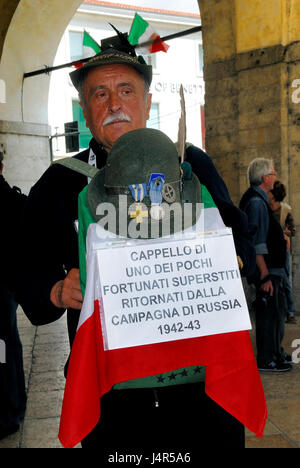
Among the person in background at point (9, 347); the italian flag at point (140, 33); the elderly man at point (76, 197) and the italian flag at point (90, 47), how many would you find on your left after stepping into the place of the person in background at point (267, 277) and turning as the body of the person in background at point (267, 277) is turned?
0

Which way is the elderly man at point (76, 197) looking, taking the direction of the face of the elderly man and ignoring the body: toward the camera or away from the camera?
toward the camera

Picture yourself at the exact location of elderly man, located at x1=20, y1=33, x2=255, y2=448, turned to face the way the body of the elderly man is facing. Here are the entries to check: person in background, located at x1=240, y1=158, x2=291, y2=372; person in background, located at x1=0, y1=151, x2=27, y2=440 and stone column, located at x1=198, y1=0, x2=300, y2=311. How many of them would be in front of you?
0

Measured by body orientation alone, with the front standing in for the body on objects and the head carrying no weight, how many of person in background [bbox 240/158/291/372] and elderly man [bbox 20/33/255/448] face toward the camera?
1

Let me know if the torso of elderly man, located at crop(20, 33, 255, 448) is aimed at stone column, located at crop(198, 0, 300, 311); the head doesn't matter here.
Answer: no

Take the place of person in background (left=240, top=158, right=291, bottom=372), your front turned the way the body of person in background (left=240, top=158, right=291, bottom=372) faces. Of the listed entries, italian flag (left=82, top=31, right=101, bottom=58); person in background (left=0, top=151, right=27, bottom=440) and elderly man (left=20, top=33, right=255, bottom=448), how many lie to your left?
0

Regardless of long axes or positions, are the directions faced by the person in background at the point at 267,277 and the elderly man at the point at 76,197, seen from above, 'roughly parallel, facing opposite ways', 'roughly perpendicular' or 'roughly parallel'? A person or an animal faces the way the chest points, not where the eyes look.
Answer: roughly perpendicular

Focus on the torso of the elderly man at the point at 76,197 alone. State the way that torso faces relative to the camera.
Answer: toward the camera
